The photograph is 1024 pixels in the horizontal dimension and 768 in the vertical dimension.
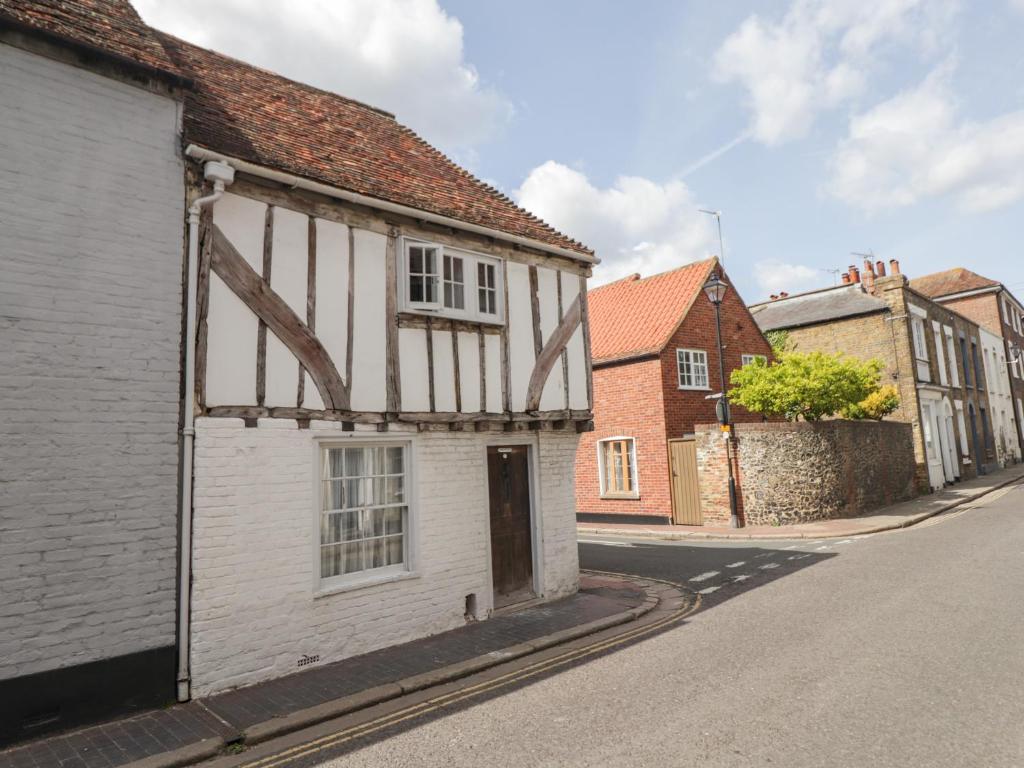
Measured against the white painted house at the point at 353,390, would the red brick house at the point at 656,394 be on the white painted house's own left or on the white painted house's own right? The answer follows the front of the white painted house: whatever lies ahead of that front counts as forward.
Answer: on the white painted house's own left

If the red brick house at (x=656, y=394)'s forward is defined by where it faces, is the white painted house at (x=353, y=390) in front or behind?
in front

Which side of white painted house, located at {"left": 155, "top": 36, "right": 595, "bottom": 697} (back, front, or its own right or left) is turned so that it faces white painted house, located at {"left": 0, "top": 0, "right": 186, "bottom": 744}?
right

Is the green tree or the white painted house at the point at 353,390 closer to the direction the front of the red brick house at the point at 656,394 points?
the white painted house

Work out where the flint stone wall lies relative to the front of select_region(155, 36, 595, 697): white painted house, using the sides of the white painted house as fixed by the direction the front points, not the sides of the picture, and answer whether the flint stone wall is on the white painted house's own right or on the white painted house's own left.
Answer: on the white painted house's own left

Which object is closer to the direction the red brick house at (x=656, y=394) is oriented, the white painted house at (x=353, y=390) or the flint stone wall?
the white painted house

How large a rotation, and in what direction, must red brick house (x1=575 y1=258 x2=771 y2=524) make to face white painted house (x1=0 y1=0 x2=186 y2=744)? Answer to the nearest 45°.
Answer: approximately 45° to its left

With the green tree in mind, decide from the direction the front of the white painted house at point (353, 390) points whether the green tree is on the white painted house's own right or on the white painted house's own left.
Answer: on the white painted house's own left

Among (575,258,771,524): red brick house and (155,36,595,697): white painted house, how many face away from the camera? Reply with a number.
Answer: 0
